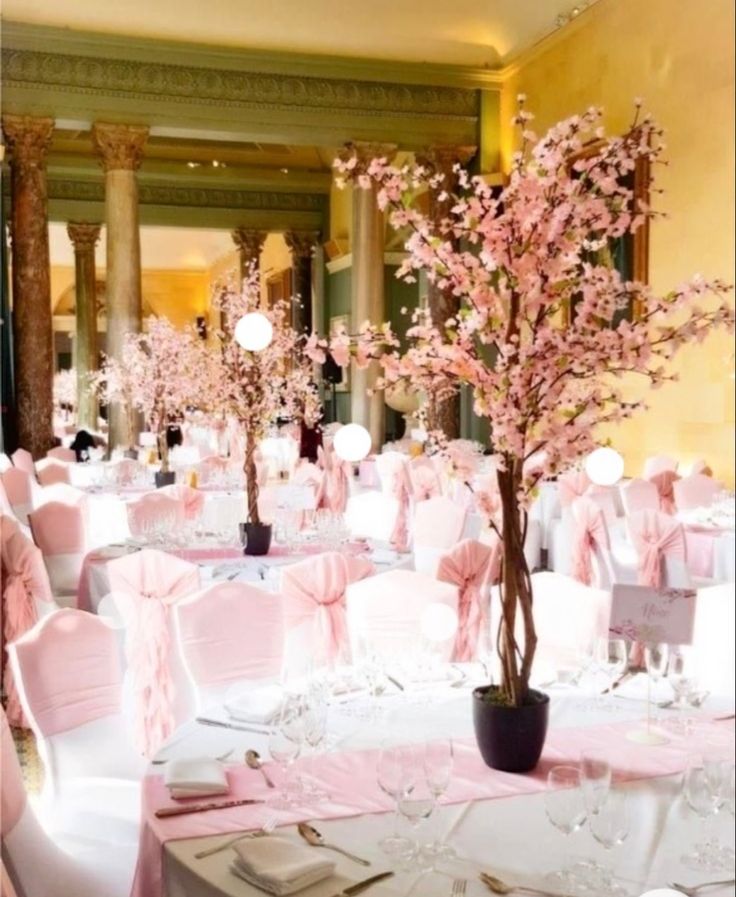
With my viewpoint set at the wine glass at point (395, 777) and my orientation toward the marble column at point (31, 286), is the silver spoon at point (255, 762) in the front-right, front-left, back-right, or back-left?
front-left

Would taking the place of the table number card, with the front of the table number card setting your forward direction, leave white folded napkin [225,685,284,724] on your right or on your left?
on your right

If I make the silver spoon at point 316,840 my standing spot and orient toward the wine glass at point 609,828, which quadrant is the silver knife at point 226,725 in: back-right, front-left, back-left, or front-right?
back-left

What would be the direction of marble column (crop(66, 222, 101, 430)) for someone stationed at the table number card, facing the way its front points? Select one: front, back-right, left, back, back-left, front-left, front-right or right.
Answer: back-right

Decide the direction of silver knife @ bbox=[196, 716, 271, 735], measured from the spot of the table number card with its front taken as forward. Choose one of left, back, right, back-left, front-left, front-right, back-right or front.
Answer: right

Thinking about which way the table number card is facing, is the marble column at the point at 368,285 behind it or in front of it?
behind

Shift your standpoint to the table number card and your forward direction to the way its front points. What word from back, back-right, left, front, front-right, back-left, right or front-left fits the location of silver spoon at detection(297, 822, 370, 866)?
front-right

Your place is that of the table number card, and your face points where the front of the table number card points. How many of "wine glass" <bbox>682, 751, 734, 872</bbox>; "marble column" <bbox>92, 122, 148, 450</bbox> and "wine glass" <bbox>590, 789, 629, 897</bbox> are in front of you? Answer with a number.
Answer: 2

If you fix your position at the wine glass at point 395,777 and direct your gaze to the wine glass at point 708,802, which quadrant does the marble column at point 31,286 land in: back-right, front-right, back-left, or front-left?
back-left

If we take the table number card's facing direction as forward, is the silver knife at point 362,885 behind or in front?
in front

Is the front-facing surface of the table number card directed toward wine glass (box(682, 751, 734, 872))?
yes

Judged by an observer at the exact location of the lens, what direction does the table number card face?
facing the viewer
